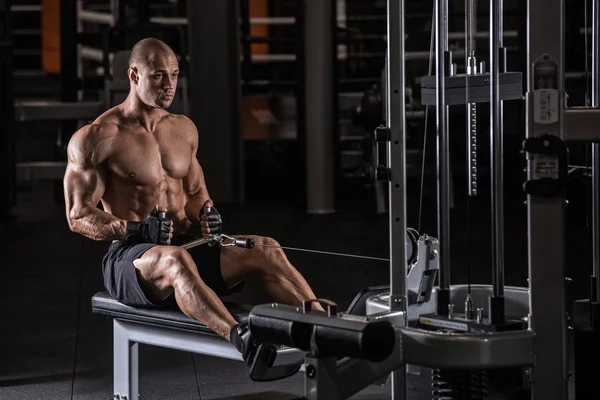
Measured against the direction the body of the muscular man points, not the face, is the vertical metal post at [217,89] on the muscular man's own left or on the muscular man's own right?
on the muscular man's own left

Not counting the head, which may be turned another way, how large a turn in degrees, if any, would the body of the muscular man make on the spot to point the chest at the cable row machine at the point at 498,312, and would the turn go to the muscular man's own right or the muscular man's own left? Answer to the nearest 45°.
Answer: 0° — they already face it

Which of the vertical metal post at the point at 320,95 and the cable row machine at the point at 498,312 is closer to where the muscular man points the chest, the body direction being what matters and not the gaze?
the cable row machine

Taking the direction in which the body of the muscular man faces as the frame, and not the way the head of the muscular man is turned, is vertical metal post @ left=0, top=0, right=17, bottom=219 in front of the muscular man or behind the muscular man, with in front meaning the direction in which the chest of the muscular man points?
behind

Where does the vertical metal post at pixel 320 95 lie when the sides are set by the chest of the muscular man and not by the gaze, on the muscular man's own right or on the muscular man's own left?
on the muscular man's own left

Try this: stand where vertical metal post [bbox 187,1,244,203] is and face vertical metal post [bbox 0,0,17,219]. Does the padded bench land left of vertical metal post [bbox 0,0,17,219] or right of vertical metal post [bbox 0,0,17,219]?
left

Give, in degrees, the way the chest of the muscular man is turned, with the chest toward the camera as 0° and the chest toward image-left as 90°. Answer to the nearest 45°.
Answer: approximately 315°
